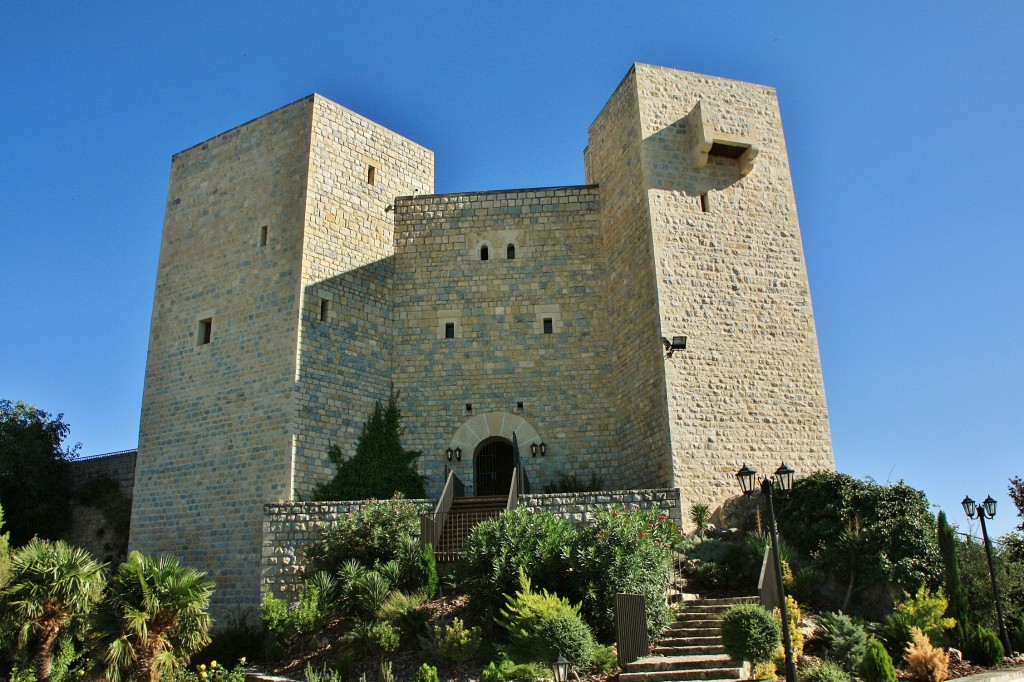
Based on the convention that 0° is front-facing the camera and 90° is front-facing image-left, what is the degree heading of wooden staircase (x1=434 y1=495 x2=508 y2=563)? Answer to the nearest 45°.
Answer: approximately 0°

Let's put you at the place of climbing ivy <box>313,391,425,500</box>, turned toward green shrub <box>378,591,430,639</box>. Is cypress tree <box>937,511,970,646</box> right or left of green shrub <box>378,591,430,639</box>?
left

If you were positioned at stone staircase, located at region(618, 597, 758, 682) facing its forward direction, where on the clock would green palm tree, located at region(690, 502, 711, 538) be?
The green palm tree is roughly at 6 o'clock from the stone staircase.

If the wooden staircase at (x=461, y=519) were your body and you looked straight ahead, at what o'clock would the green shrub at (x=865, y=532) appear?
The green shrub is roughly at 9 o'clock from the wooden staircase.

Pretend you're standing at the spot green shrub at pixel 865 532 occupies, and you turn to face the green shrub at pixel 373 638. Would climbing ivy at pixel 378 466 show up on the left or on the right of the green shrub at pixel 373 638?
right

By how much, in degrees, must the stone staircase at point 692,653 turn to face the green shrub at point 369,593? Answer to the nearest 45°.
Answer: approximately 90° to its right

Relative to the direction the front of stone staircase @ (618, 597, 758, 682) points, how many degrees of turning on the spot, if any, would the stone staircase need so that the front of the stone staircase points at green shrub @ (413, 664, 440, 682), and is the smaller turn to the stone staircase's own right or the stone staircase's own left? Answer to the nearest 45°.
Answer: approximately 45° to the stone staircase's own right

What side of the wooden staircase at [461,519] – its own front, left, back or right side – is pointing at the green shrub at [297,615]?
right

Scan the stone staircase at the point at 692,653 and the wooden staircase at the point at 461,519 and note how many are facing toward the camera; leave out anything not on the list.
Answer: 2

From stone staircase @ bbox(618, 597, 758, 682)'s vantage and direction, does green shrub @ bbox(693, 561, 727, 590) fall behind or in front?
behind

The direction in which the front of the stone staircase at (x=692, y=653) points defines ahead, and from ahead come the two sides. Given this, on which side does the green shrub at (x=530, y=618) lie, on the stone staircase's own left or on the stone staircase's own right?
on the stone staircase's own right

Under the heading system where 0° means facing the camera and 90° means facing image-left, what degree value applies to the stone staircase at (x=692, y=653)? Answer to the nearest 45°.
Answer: approximately 0°

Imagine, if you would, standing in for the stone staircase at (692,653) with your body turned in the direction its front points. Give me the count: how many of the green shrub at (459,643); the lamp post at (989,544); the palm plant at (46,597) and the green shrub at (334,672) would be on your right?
3

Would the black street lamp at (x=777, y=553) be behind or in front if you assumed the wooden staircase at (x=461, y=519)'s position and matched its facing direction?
in front
